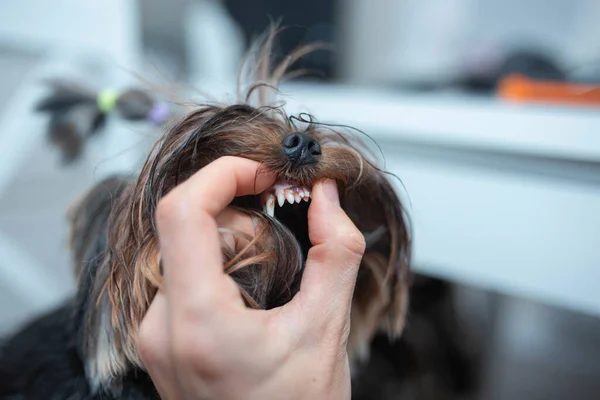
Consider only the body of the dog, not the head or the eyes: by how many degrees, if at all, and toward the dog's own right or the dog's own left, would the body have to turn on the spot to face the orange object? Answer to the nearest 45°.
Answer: approximately 90° to the dog's own left

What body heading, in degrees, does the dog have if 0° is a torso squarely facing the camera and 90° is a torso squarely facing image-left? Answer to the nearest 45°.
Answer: approximately 315°
